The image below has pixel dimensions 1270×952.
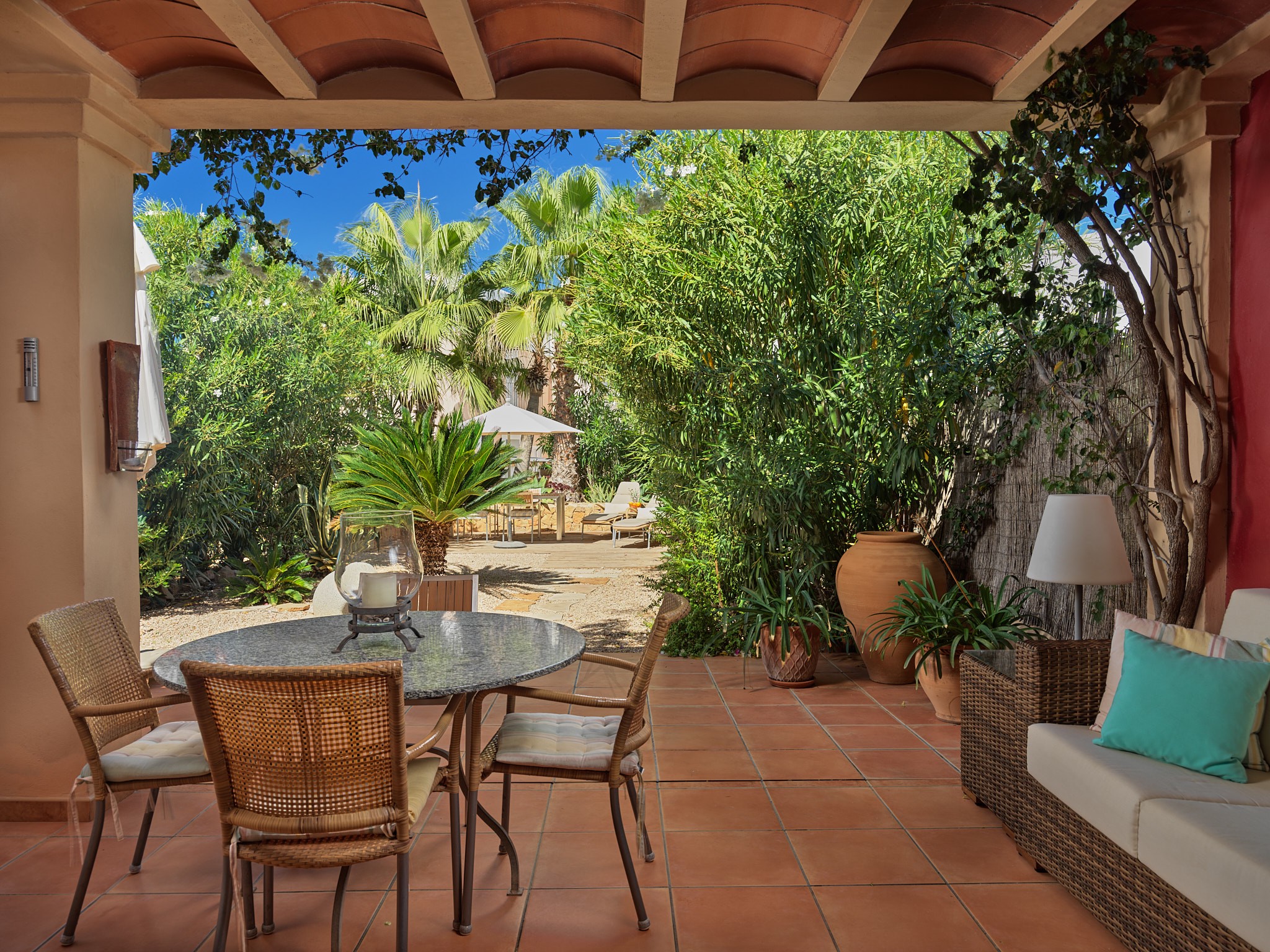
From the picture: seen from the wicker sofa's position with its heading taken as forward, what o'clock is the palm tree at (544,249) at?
The palm tree is roughly at 3 o'clock from the wicker sofa.

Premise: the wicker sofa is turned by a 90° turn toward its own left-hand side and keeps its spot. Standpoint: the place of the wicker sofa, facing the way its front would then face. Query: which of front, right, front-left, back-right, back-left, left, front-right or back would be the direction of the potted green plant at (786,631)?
back

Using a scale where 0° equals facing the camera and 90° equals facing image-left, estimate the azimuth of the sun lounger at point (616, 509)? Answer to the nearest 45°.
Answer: approximately 45°

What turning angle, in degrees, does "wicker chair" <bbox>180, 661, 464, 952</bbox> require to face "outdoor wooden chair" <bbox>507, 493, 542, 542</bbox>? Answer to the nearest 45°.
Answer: approximately 45° to its left

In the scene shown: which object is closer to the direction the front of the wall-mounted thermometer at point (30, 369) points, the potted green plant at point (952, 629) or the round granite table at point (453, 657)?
the round granite table

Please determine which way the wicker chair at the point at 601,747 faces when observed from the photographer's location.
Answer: facing to the left of the viewer

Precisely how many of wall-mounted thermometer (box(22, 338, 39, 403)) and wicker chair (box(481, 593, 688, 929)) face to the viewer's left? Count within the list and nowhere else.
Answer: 1

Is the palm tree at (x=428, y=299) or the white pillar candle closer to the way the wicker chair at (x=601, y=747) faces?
the white pillar candle

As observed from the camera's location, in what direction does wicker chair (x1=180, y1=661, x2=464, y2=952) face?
facing away from the viewer and to the right of the viewer

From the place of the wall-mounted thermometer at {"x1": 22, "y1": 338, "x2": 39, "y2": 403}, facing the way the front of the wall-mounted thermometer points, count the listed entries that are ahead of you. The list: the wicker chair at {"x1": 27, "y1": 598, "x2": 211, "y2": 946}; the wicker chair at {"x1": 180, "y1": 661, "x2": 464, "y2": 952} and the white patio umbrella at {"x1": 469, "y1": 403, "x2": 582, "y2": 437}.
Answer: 2
